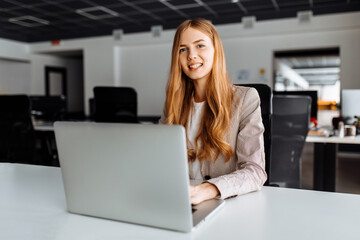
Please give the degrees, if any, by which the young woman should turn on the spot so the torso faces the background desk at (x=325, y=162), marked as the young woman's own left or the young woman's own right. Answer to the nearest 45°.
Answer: approximately 180°

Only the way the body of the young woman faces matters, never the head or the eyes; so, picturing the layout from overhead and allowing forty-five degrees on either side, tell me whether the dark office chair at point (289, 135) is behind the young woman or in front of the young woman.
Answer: behind

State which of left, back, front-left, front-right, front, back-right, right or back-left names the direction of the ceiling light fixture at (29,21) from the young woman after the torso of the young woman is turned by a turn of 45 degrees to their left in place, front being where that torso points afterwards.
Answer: back-right

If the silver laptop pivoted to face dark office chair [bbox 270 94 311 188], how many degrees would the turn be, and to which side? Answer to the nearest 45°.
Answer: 0° — it already faces it

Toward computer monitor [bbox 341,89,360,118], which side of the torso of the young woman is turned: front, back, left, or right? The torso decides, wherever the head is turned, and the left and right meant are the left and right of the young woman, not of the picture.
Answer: back

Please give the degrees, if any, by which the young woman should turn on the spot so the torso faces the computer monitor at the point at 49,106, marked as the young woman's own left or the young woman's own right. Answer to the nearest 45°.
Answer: approximately 90° to the young woman's own right

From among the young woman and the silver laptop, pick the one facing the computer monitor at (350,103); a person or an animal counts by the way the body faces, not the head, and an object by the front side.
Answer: the silver laptop

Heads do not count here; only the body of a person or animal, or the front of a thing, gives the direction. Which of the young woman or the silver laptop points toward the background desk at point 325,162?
the silver laptop

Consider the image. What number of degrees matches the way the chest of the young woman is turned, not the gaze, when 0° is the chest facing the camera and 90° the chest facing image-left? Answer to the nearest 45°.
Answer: approximately 45°

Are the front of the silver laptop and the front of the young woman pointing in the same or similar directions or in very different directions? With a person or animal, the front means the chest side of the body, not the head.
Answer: very different directions

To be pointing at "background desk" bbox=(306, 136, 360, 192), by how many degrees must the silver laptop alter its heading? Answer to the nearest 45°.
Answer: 0° — it already faces it
